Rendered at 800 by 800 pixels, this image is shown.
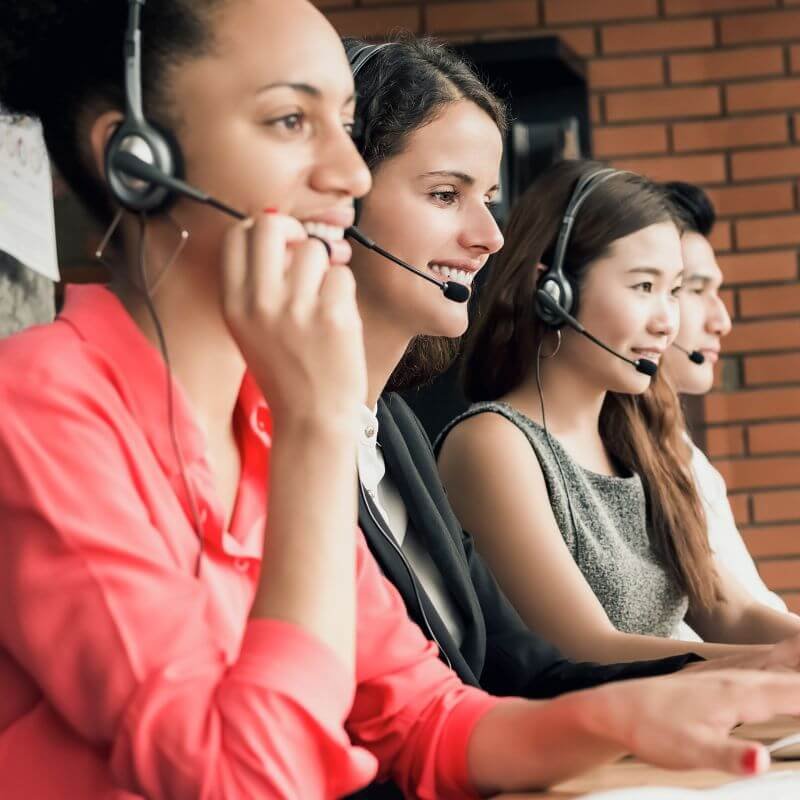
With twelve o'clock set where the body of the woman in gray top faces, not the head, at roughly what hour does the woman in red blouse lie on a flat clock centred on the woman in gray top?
The woman in red blouse is roughly at 2 o'clock from the woman in gray top.

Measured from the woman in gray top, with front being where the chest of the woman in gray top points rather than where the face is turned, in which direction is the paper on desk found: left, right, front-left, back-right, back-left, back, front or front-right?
front-right

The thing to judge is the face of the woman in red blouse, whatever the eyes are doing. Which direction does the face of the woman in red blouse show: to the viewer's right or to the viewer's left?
to the viewer's right

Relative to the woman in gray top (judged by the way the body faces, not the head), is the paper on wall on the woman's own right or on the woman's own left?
on the woman's own right

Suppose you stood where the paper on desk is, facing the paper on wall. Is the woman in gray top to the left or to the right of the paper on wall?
right

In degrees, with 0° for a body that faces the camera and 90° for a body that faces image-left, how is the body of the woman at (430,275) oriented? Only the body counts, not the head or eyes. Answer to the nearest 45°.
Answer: approximately 315°

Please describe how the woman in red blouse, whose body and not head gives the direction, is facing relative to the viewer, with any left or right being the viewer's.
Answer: facing the viewer and to the right of the viewer

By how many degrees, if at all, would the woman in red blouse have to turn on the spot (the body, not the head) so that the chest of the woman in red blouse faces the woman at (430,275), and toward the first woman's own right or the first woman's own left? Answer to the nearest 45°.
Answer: approximately 135° to the first woman's own left

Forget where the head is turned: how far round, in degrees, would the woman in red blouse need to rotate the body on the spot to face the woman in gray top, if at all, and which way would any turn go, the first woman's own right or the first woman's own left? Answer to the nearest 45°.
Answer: approximately 135° to the first woman's own left

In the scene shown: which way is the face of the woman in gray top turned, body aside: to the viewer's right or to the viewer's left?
to the viewer's right
